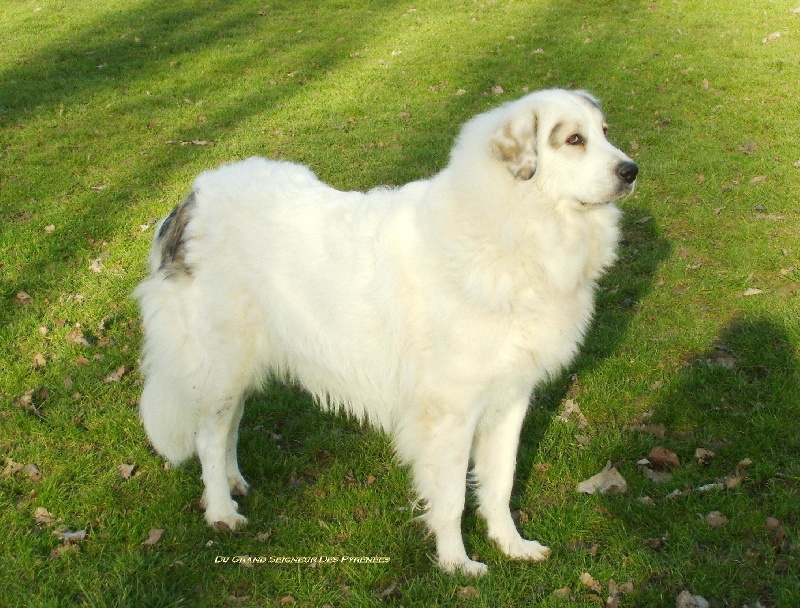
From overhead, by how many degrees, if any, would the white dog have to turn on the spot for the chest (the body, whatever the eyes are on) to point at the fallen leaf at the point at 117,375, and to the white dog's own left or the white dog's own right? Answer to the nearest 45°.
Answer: approximately 180°

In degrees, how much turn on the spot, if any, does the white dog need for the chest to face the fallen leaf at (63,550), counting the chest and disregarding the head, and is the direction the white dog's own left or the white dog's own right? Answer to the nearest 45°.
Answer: approximately 135° to the white dog's own right

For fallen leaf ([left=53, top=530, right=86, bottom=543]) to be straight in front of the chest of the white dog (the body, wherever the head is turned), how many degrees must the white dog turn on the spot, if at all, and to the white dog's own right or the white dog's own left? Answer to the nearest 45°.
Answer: approximately 135° to the white dog's own right

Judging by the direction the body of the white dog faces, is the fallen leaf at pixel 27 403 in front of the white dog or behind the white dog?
behind

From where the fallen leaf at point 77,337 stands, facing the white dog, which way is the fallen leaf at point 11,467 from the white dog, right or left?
right

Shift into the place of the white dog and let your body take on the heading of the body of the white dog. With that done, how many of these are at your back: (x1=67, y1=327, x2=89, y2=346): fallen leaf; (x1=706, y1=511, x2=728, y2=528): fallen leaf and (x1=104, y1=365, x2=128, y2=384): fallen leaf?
2

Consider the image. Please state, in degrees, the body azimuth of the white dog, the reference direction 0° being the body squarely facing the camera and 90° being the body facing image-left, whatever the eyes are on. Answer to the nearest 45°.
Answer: approximately 315°

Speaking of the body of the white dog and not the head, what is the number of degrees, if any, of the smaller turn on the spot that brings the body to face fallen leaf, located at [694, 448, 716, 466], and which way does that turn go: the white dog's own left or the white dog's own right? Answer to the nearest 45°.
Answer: approximately 45° to the white dog's own left
